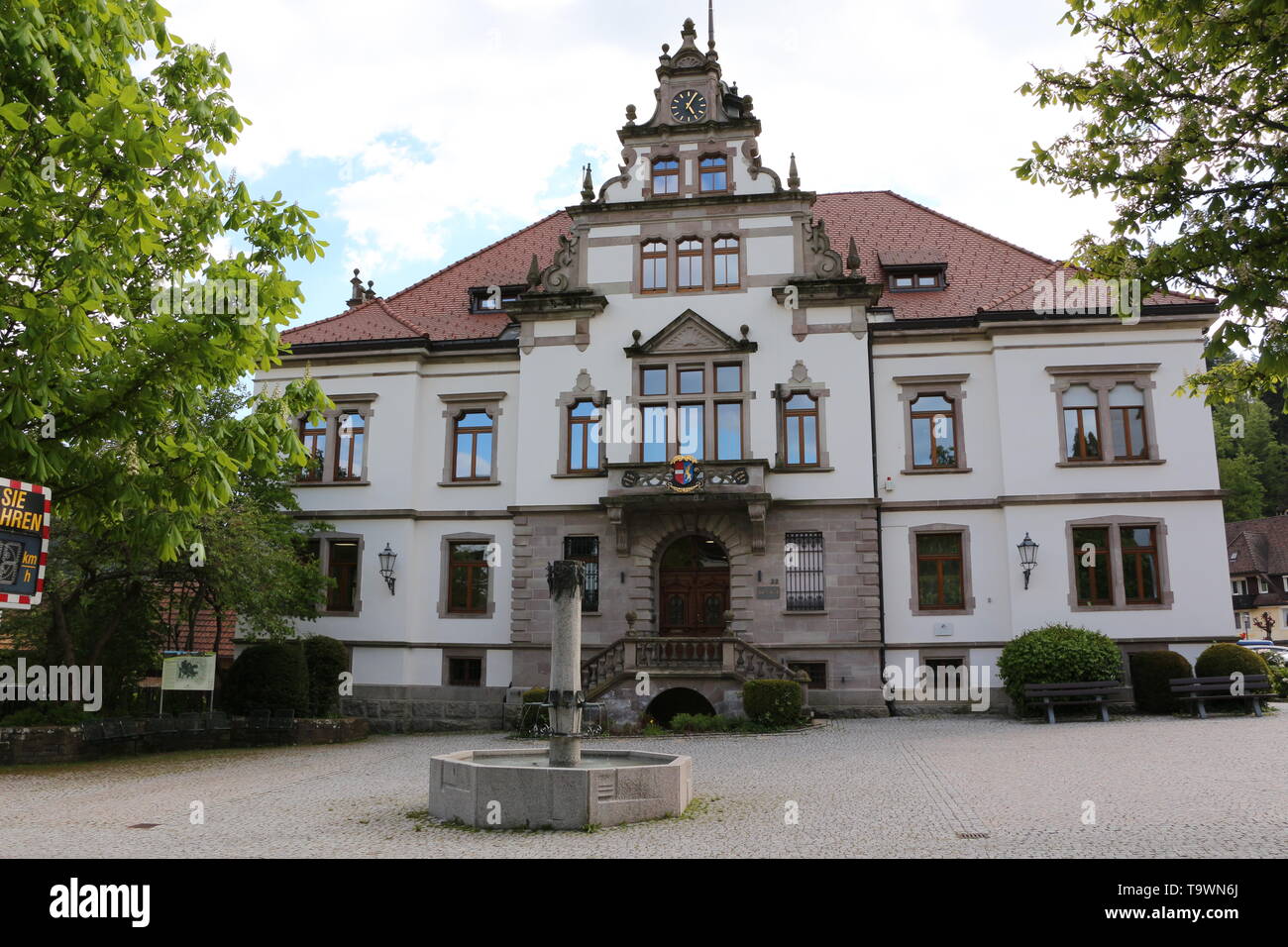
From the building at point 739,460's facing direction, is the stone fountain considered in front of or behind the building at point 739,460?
in front

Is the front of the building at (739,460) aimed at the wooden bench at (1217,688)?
no

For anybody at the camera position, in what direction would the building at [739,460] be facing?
facing the viewer

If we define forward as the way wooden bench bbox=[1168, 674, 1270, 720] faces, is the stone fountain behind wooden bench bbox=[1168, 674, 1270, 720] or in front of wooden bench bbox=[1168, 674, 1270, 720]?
in front

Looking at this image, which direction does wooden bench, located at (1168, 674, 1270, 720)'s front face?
toward the camera

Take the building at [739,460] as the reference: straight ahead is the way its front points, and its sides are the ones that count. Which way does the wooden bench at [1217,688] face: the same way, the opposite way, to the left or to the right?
the same way

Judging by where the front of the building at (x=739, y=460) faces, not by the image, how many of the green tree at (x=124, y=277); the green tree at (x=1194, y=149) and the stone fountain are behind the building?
0

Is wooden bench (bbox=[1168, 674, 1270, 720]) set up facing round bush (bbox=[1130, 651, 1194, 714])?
no

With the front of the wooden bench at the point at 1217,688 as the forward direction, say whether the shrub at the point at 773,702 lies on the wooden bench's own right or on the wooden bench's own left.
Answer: on the wooden bench's own right

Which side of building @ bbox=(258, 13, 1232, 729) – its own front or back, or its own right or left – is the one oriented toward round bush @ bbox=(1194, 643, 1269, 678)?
left

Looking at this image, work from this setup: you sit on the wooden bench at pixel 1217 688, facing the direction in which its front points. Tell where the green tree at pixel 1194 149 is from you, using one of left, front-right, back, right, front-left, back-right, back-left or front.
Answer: front

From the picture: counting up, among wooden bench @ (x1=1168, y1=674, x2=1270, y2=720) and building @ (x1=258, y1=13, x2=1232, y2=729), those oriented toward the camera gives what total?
2

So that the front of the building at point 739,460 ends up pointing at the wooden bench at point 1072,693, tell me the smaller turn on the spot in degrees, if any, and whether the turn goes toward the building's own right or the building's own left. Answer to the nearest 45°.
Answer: approximately 45° to the building's own left

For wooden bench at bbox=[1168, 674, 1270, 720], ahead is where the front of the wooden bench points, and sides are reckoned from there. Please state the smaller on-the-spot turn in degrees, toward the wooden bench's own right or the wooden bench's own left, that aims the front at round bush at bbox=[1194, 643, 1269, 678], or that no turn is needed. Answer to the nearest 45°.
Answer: approximately 180°

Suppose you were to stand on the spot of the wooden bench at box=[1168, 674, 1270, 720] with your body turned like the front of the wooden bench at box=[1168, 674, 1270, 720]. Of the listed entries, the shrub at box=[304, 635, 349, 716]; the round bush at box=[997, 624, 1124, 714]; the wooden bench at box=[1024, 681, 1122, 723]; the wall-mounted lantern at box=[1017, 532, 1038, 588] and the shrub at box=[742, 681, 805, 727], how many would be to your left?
0
